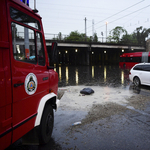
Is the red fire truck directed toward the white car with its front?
yes

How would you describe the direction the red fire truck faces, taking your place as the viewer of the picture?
facing away from the viewer and to the right of the viewer
